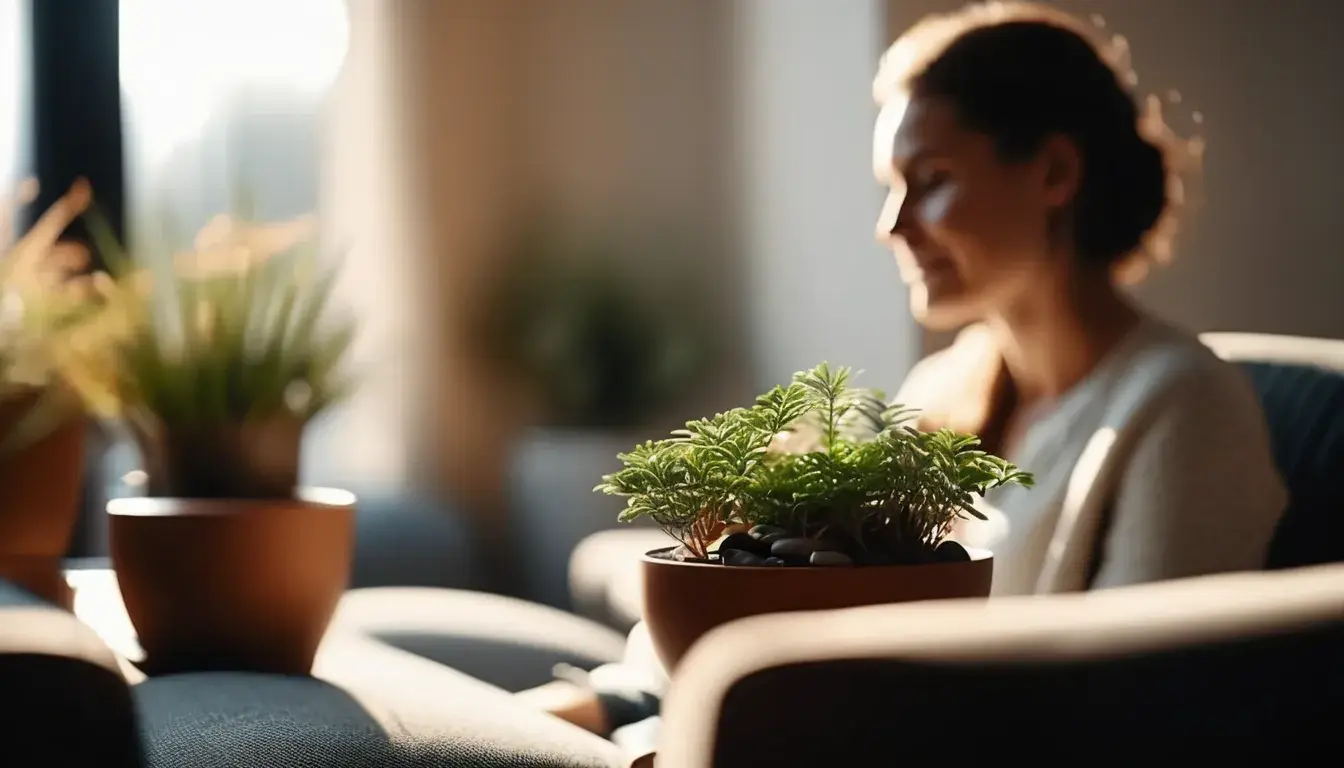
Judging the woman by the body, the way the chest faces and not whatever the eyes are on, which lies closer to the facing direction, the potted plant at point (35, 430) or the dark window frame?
the potted plant

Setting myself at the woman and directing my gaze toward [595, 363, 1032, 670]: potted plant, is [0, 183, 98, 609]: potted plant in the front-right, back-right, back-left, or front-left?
front-right

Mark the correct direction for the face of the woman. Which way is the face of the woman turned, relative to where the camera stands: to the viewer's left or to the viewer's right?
to the viewer's left

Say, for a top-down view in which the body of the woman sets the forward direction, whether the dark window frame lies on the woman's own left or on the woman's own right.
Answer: on the woman's own right

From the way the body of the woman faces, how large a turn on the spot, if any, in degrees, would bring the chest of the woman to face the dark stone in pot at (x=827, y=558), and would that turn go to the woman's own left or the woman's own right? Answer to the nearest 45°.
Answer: approximately 45° to the woman's own left

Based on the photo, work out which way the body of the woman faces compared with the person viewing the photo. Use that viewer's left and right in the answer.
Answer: facing the viewer and to the left of the viewer

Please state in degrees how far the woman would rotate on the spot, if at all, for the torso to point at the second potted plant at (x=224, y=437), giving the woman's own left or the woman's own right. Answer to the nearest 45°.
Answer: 0° — they already face it

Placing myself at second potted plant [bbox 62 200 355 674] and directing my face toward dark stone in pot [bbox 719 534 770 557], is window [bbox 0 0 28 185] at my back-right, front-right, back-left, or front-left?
back-left

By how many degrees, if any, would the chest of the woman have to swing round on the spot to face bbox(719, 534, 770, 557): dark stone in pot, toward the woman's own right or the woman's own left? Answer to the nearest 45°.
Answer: approximately 45° to the woman's own left
